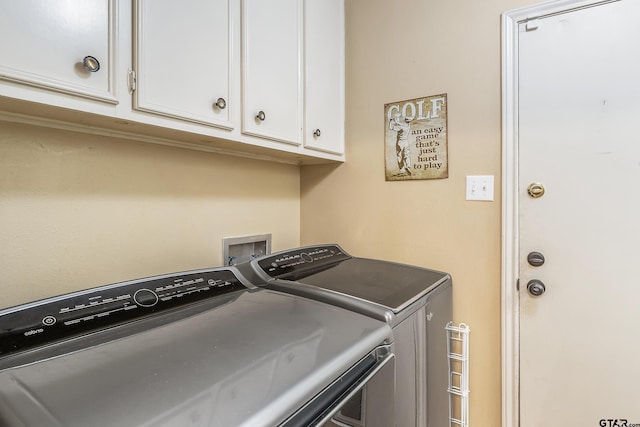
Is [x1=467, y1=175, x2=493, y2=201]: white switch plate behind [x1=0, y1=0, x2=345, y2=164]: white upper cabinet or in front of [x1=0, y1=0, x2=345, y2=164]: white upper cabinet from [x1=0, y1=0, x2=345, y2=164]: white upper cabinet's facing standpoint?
in front

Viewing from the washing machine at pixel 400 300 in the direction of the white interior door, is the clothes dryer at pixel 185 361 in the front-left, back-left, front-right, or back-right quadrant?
back-right

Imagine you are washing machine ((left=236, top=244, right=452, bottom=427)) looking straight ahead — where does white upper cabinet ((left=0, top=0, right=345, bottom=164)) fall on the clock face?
The white upper cabinet is roughly at 4 o'clock from the washing machine.

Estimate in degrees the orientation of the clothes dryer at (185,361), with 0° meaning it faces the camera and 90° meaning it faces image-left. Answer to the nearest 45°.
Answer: approximately 315°

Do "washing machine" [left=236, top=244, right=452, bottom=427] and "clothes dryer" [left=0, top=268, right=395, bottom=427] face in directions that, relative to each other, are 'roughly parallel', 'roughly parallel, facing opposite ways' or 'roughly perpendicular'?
roughly parallel

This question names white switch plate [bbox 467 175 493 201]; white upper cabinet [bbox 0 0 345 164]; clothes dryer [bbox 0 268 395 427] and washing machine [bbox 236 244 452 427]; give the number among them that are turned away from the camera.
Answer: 0

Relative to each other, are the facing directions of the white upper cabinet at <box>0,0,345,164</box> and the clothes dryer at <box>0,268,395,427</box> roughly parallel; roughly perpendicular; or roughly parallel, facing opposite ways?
roughly parallel

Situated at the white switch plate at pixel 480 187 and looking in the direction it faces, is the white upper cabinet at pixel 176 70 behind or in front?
in front

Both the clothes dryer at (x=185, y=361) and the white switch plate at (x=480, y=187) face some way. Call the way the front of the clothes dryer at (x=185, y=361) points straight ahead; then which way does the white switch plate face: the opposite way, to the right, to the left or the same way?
to the right

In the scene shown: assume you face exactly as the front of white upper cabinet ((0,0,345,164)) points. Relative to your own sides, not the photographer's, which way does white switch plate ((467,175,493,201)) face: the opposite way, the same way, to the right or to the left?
to the right

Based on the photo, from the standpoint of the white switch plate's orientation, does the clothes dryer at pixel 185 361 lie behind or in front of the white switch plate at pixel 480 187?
in front

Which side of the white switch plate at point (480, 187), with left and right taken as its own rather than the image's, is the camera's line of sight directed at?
front

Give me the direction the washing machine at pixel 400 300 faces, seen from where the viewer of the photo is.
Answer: facing the viewer and to the right of the viewer
